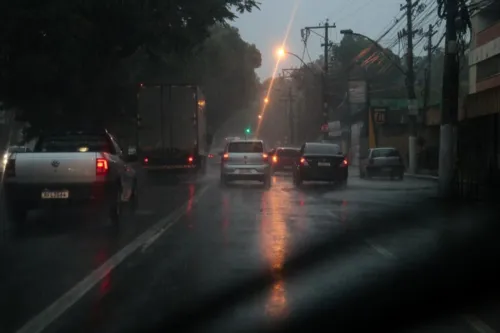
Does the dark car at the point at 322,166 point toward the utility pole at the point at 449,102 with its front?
no

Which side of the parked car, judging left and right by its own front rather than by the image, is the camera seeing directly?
back

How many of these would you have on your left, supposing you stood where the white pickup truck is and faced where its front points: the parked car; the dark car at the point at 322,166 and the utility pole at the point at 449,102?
0

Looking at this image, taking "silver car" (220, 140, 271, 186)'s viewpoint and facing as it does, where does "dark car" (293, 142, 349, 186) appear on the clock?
The dark car is roughly at 3 o'clock from the silver car.

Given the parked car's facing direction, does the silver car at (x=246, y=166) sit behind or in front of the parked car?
behind

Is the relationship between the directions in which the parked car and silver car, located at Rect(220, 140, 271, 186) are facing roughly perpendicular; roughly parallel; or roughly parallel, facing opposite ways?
roughly parallel

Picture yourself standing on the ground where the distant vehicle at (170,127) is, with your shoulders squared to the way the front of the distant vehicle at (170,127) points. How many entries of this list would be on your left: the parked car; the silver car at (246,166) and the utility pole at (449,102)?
0

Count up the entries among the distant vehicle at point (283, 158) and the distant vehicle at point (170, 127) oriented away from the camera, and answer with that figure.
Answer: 2

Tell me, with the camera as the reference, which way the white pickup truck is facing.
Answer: facing away from the viewer

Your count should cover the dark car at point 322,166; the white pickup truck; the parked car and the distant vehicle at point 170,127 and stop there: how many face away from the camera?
4

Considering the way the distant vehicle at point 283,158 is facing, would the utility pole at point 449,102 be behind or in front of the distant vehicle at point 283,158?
behind

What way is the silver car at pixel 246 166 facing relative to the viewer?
away from the camera

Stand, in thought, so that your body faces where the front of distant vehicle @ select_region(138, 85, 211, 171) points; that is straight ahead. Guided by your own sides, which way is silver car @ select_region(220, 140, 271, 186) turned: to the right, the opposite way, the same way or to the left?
the same way

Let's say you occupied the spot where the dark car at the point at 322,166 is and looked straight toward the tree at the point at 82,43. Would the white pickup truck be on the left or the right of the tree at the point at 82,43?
left

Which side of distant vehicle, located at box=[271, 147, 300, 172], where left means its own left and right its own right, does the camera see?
back

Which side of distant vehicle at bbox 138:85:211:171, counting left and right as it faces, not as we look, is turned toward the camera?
back

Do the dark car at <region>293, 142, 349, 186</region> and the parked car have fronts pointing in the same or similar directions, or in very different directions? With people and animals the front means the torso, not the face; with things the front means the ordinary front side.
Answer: same or similar directions

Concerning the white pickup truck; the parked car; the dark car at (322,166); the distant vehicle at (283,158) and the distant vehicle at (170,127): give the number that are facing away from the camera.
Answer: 5
